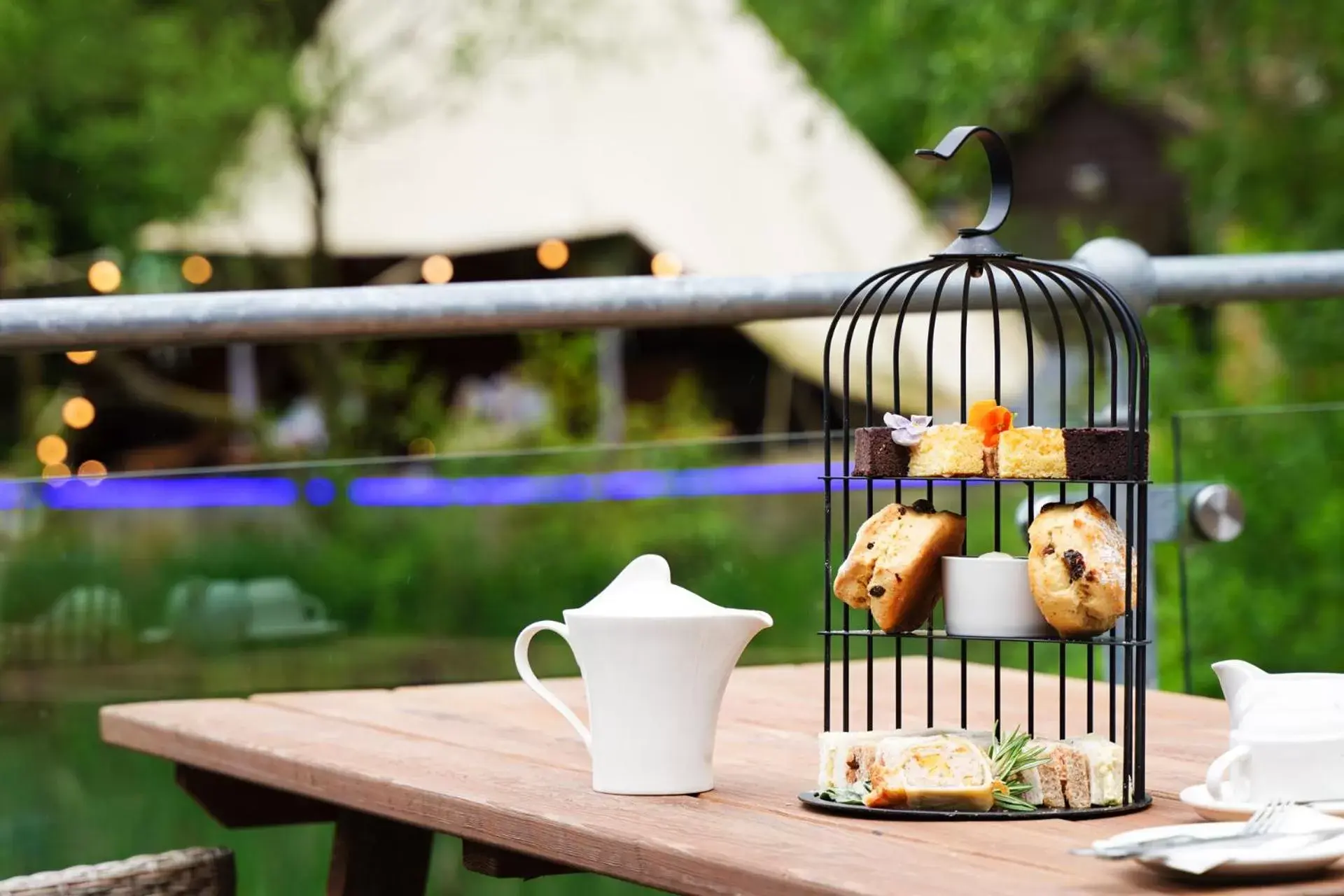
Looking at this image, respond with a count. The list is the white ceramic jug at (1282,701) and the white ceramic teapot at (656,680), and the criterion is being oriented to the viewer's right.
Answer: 1

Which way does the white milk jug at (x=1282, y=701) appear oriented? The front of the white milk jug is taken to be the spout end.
to the viewer's left

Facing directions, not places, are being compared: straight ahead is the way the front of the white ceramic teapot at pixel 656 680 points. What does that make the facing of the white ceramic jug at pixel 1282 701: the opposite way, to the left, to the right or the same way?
the opposite way

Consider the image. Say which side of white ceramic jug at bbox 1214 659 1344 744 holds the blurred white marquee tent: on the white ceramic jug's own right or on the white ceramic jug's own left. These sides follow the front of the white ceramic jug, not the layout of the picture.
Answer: on the white ceramic jug's own right

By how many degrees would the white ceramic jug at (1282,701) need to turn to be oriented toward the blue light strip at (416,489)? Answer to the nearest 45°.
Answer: approximately 45° to its right

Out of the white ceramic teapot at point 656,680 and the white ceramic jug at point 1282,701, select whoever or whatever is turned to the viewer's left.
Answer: the white ceramic jug at point 1282,701

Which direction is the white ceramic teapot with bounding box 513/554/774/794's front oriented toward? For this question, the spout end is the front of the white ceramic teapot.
to the viewer's right
